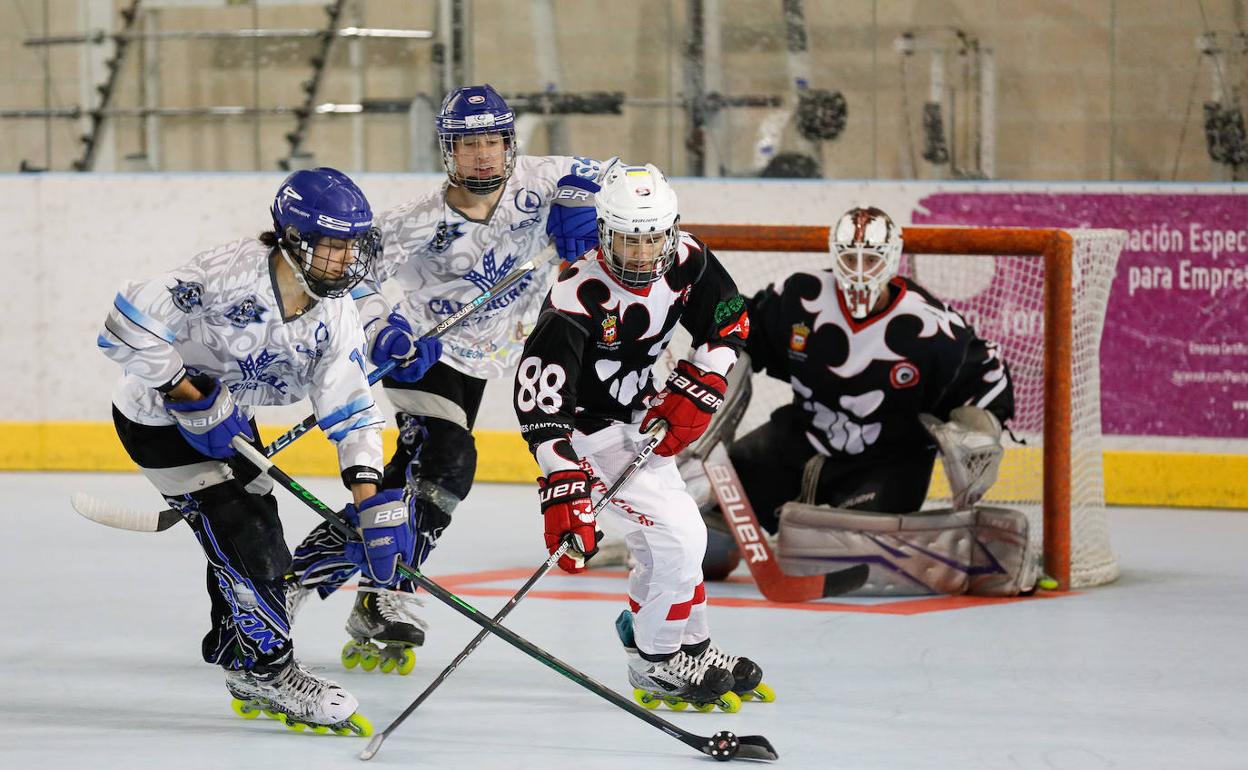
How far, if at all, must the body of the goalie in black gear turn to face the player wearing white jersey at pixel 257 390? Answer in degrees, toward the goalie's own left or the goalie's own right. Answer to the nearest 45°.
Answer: approximately 45° to the goalie's own right

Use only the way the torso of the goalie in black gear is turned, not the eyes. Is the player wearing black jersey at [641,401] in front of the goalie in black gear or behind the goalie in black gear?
in front

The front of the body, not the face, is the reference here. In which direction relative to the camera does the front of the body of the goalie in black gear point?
toward the camera

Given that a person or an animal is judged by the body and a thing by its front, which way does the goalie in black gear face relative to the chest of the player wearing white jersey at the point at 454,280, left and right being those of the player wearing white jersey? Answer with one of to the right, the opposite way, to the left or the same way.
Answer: the same way

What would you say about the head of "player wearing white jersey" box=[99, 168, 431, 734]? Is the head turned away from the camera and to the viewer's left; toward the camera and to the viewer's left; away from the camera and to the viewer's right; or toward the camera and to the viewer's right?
toward the camera and to the viewer's right

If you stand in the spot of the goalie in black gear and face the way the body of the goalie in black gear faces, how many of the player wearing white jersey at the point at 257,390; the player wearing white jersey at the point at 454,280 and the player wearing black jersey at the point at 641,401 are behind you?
0

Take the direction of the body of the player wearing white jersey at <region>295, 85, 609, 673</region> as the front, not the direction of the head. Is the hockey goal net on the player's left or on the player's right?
on the player's left

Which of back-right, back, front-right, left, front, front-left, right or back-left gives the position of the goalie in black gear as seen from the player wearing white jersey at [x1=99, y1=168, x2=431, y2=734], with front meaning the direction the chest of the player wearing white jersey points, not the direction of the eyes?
left

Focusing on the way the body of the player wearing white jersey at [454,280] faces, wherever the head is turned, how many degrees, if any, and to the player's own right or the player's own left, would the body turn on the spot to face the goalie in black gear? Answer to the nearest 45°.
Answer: approximately 135° to the player's own left

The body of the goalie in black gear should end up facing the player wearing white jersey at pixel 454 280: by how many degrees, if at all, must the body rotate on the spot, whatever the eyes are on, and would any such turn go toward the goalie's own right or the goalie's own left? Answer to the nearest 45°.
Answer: approximately 45° to the goalie's own right

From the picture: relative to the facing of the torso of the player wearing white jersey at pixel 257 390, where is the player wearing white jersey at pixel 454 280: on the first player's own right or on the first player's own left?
on the first player's own left

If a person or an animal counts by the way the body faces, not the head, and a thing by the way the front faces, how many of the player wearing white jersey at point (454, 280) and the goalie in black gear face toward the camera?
2

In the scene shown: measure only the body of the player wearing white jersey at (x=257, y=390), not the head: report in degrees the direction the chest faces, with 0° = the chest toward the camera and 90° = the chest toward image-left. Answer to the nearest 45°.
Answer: approximately 315°
